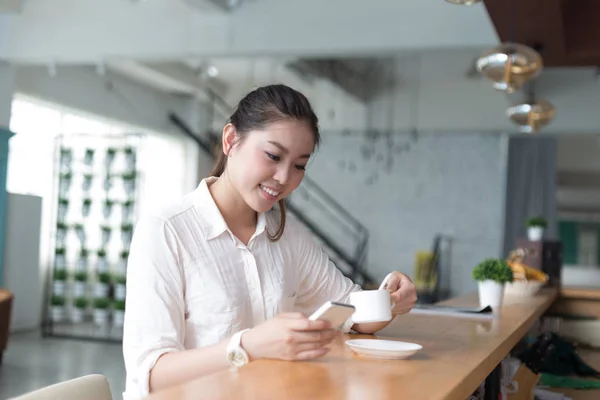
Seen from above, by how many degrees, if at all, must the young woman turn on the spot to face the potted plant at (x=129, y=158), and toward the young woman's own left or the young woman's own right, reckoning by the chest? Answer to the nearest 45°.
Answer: approximately 135° to the young woman's own left

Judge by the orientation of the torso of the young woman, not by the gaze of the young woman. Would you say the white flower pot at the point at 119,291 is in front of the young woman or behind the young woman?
behind

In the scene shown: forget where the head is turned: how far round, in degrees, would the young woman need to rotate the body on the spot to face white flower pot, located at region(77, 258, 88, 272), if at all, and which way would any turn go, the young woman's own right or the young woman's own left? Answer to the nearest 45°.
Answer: approximately 135° to the young woman's own left

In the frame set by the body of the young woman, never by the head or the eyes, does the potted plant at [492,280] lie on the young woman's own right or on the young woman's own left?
on the young woman's own left

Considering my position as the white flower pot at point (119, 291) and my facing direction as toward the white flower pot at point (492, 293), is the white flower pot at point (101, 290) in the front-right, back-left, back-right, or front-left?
back-right

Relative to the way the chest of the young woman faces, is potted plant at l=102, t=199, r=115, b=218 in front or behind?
behind

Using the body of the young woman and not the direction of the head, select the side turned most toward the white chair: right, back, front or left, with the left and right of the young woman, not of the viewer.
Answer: right

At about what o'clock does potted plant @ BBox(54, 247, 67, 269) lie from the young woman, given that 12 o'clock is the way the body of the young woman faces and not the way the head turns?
The potted plant is roughly at 7 o'clock from the young woman.

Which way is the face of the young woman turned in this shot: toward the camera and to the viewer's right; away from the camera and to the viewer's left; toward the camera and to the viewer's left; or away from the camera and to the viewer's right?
toward the camera and to the viewer's right

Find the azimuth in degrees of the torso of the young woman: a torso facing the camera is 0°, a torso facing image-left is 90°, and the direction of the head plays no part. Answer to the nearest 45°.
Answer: approximately 315°

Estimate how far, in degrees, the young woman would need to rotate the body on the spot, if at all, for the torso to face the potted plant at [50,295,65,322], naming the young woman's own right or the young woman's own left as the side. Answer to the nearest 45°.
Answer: approximately 135° to the young woman's own left

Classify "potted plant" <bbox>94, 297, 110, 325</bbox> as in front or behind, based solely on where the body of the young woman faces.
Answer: behind

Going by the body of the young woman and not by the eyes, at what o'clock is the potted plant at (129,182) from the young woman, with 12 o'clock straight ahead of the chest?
The potted plant is roughly at 7 o'clock from the young woman.
